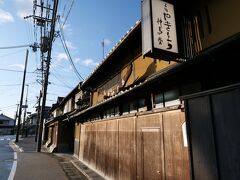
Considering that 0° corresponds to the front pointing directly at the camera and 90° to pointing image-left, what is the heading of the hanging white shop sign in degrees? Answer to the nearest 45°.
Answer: approximately 315°

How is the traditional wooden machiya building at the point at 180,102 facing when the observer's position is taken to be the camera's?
facing the viewer and to the left of the viewer
